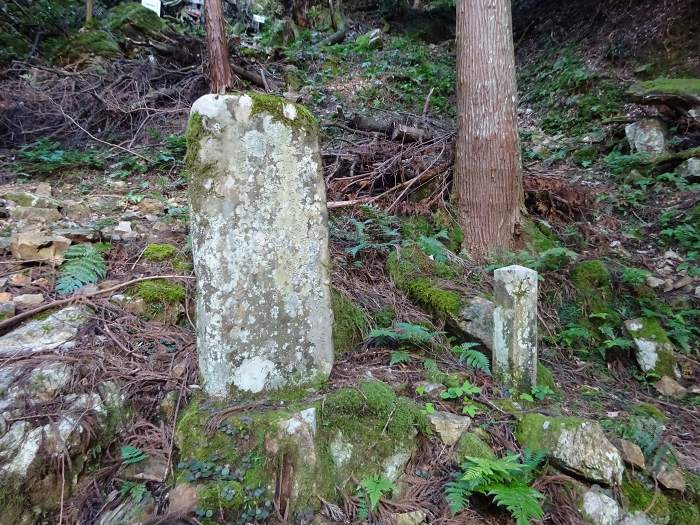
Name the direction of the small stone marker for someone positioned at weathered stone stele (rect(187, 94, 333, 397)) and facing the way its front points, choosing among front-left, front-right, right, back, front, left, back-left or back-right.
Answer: left

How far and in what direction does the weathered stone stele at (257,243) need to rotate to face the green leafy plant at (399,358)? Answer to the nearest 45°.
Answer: approximately 90° to its left

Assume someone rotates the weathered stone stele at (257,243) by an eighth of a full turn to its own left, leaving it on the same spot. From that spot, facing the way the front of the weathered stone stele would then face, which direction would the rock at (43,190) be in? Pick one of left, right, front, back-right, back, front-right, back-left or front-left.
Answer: back

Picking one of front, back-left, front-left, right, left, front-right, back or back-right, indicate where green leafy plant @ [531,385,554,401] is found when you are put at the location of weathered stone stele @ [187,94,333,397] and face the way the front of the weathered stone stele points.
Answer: left

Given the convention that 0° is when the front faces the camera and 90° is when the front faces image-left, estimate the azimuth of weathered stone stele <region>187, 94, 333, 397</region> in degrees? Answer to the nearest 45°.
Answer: approximately 0°

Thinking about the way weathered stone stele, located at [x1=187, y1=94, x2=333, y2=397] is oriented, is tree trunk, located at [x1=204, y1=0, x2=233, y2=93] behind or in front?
behind

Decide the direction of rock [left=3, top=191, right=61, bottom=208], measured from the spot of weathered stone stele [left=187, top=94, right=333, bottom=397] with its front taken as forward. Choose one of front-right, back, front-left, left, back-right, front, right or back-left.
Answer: back-right

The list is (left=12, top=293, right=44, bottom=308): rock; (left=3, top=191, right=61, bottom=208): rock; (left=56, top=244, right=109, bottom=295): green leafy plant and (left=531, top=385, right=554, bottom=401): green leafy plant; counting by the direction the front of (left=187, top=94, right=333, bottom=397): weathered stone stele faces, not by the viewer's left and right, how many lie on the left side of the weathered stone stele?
1

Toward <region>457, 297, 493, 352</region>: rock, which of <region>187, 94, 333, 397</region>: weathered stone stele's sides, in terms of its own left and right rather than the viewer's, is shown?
left

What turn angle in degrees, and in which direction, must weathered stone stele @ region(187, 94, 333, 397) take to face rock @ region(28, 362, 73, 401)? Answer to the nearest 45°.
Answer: approximately 90° to its right

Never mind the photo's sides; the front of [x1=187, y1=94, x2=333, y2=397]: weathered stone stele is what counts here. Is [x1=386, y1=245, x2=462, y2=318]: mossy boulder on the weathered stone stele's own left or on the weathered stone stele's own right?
on the weathered stone stele's own left
